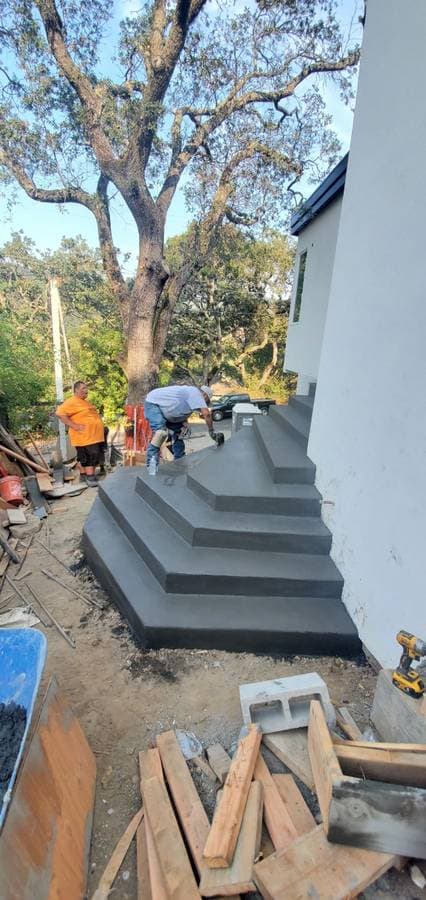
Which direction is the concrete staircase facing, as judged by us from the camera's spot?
facing the viewer and to the left of the viewer

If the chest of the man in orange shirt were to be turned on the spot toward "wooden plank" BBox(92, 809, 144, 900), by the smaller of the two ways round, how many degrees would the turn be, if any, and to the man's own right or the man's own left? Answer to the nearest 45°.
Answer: approximately 45° to the man's own right

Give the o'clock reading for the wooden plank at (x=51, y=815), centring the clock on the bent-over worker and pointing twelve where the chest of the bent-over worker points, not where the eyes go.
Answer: The wooden plank is roughly at 3 o'clock from the bent-over worker.

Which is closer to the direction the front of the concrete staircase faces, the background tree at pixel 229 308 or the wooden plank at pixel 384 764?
the wooden plank

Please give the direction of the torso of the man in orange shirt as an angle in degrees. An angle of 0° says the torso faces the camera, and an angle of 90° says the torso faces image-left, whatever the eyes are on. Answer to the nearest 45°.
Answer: approximately 315°

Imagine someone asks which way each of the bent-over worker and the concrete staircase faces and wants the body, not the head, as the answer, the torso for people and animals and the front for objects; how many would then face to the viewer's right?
1

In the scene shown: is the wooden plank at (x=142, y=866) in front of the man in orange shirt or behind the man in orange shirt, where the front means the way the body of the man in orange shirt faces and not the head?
in front

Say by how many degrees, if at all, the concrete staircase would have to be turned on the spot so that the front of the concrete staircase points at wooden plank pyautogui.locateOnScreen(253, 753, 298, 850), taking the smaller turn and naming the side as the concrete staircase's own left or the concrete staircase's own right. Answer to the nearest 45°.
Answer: approximately 45° to the concrete staircase's own left

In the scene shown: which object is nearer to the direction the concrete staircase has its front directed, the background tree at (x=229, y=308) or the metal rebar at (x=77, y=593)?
the metal rebar

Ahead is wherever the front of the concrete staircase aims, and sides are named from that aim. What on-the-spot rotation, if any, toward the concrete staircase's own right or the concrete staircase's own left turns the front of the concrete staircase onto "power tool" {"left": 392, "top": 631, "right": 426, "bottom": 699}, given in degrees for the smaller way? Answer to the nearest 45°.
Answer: approximately 90° to the concrete staircase's own left

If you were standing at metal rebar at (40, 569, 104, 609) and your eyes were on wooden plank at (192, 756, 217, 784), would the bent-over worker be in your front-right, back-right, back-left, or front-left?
back-left

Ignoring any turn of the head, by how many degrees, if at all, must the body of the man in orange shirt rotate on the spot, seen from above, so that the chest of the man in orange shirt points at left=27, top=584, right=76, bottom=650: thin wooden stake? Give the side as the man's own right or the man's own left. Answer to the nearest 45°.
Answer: approximately 45° to the man's own right

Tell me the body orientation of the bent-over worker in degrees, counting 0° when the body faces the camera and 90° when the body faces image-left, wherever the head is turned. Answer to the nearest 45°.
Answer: approximately 270°

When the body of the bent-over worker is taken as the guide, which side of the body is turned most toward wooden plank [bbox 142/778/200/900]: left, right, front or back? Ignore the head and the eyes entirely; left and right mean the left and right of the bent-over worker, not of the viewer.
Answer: right

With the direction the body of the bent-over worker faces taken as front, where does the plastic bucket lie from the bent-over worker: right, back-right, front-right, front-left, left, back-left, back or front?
back

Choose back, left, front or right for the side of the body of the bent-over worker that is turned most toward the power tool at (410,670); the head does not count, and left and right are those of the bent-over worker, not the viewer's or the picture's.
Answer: right
